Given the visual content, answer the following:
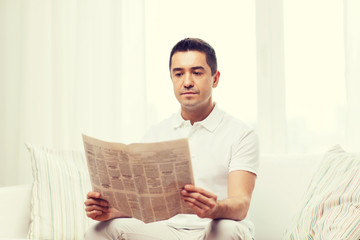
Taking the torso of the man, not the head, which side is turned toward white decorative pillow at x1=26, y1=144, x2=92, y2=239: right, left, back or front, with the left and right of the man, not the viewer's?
right

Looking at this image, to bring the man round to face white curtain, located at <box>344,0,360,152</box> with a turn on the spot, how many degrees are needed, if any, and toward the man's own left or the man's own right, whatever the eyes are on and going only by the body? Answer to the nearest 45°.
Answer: approximately 180°

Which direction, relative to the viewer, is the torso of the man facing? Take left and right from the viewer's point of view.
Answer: facing the viewer and to the left of the viewer

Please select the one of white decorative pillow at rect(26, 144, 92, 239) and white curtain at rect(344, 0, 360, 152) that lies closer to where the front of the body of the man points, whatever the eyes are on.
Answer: the white decorative pillow

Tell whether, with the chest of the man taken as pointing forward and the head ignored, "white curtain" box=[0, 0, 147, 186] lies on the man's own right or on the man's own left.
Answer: on the man's own right
